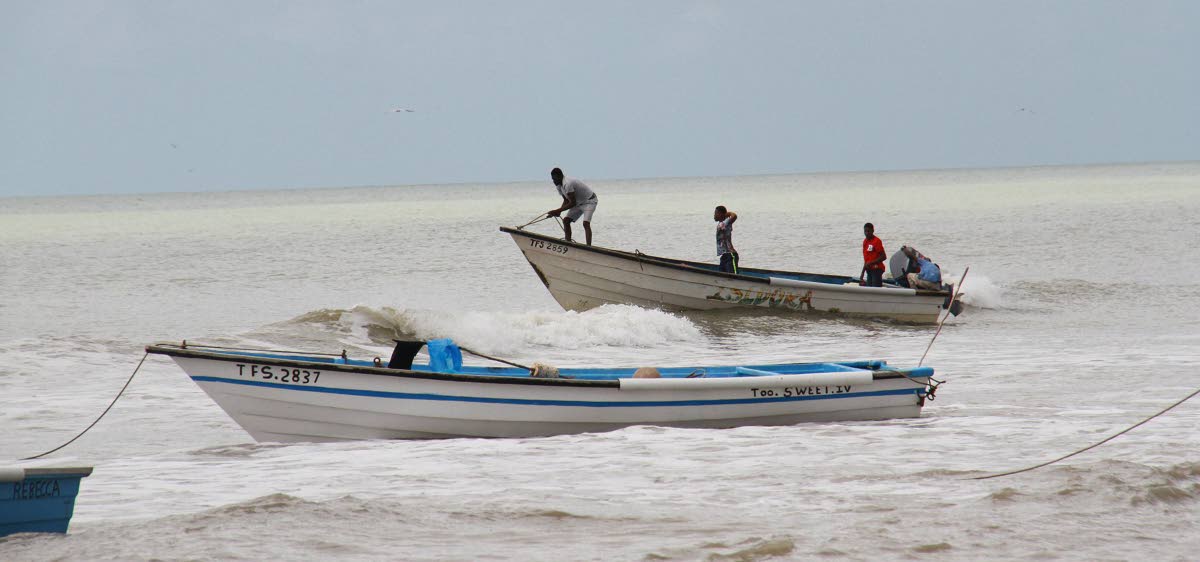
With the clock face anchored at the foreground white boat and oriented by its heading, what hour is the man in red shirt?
The man in red shirt is roughly at 4 o'clock from the foreground white boat.

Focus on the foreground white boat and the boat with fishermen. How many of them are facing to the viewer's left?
2

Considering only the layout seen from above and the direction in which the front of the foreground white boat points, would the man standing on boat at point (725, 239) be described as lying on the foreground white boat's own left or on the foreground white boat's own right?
on the foreground white boat's own right

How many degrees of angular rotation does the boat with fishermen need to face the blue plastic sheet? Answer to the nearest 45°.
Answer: approximately 90° to its left

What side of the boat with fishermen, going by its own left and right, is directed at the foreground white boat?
left

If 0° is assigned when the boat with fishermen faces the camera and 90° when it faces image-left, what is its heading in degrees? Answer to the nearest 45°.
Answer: approximately 90°

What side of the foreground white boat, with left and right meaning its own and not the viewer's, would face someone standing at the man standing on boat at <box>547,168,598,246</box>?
right

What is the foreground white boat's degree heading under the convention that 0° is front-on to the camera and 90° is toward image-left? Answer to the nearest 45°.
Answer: approximately 90°
